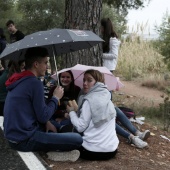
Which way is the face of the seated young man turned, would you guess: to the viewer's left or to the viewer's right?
to the viewer's right

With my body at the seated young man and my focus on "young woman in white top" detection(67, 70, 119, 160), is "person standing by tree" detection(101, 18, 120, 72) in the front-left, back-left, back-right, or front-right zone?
front-left

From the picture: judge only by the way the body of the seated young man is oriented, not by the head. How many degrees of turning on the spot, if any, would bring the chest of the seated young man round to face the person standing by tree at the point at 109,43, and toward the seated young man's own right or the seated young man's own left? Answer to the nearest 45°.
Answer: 0° — they already face them

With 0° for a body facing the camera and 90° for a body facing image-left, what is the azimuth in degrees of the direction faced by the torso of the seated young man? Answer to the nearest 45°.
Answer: approximately 225°

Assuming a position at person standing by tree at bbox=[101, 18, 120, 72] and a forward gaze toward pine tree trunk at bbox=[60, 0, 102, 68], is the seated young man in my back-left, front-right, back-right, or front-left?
front-left

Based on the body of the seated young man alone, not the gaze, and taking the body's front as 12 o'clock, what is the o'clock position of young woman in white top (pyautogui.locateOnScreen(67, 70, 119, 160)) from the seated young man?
The young woman in white top is roughly at 1 o'clock from the seated young man.

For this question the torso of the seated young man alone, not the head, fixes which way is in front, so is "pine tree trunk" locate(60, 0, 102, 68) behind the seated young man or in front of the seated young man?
in front

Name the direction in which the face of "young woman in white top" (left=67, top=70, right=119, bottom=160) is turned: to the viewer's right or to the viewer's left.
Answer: to the viewer's left
